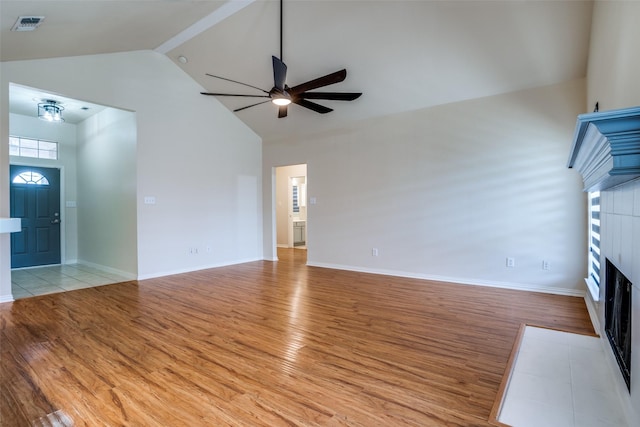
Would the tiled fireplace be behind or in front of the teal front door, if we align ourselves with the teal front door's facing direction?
in front

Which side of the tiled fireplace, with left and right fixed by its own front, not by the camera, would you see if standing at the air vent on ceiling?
front

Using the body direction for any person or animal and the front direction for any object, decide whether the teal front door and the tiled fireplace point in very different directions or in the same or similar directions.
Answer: very different directions

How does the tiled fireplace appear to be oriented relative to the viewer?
to the viewer's left

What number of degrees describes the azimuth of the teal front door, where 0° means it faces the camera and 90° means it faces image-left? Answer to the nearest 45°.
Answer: approximately 0°

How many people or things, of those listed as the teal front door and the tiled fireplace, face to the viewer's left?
1

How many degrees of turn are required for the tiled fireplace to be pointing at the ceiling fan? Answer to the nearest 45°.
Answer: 0° — it already faces it

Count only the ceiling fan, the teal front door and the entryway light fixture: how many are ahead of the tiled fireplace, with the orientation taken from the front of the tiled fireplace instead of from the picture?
3

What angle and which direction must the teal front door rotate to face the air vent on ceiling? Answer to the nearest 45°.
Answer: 0° — it already faces it
